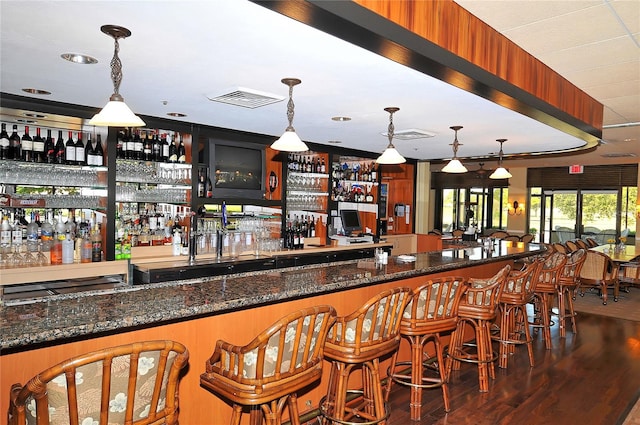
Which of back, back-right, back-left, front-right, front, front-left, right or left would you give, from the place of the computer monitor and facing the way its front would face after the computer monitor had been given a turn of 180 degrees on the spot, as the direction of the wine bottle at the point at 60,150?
left

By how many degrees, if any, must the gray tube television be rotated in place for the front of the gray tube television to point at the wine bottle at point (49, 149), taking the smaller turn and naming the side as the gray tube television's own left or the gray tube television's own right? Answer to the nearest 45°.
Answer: approximately 90° to the gray tube television's own right

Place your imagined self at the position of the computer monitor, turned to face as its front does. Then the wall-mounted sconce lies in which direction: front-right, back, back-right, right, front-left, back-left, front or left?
left

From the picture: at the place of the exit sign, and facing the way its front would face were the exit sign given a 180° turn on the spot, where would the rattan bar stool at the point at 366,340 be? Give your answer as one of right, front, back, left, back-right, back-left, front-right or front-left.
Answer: back

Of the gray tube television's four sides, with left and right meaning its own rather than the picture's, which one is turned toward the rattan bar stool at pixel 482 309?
front

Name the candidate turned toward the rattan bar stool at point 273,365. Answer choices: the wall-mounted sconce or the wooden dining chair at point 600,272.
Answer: the wall-mounted sconce

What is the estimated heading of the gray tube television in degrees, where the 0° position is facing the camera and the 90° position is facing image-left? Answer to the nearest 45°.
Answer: approximately 315°

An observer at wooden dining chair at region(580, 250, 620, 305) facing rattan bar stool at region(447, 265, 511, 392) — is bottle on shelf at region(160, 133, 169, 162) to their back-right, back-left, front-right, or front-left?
front-right

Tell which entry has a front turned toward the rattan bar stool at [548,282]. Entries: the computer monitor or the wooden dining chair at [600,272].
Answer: the computer monitor

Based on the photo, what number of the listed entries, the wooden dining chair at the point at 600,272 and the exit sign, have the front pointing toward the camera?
1

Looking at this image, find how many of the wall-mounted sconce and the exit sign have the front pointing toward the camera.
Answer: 2

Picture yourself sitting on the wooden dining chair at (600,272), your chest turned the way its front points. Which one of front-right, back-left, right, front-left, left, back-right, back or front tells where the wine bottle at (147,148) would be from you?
back

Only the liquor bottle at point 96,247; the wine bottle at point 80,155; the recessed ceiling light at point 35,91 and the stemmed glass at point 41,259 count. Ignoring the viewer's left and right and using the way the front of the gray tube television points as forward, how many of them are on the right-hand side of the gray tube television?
4

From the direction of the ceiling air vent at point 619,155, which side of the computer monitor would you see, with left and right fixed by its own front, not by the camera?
left

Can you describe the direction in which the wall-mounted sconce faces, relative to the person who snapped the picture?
facing the viewer

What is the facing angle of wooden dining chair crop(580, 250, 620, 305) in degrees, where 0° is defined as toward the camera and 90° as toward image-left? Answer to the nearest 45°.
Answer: approximately 225°

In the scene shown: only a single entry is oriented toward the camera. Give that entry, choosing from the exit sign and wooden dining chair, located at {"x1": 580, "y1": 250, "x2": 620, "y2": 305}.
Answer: the exit sign

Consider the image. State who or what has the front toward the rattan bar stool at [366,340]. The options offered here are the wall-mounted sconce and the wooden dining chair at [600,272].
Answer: the wall-mounted sconce
